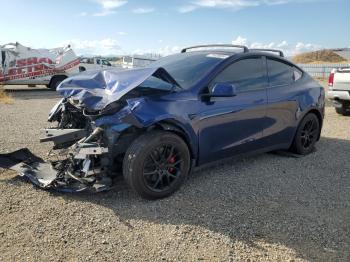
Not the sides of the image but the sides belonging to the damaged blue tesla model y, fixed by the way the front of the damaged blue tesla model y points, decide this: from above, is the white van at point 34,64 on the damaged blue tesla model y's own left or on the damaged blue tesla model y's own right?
on the damaged blue tesla model y's own right

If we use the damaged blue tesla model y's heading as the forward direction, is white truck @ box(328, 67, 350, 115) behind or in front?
behind

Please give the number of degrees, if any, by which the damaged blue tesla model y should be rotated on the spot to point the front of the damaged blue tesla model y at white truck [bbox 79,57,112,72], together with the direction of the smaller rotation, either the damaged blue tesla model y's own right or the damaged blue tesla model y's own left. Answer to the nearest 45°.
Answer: approximately 135° to the damaged blue tesla model y's own right

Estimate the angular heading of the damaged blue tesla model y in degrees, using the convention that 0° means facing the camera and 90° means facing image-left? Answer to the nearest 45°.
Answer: approximately 45°
